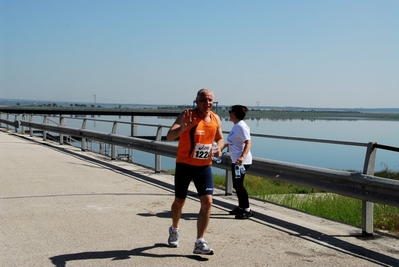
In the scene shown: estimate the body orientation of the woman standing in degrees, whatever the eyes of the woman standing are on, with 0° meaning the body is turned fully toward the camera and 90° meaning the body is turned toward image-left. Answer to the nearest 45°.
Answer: approximately 90°

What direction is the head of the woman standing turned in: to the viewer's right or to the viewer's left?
to the viewer's left
